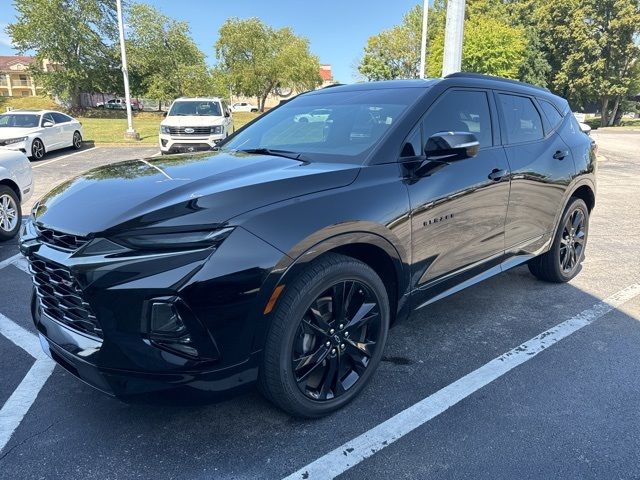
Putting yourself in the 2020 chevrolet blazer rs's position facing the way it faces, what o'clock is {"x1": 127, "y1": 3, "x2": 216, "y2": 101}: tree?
The tree is roughly at 4 o'clock from the 2020 chevrolet blazer rs.

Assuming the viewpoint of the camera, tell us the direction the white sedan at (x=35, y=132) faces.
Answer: facing the viewer and to the left of the viewer

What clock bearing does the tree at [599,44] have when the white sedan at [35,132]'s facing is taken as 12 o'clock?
The tree is roughly at 7 o'clock from the white sedan.

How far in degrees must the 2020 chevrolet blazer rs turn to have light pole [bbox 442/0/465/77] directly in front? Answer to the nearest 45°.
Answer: approximately 135° to its right

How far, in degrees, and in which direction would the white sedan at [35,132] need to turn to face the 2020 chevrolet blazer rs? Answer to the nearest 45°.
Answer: approximately 45° to its left

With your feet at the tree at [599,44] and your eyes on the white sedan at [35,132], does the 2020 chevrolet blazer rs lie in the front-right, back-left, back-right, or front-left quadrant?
front-left

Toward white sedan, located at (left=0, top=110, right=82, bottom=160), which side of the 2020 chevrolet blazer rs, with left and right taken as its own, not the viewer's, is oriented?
right

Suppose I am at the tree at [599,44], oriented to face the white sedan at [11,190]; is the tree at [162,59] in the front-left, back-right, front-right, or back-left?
front-right

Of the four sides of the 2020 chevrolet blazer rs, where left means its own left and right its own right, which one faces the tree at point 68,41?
right

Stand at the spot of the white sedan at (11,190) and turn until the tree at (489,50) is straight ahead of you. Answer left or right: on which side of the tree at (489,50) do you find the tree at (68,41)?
left

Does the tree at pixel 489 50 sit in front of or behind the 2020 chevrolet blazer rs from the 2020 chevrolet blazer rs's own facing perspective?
behind

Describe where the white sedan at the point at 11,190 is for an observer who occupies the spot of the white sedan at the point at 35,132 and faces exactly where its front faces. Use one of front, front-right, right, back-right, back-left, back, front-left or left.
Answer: front-left

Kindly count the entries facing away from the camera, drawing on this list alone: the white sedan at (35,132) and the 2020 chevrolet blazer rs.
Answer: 0

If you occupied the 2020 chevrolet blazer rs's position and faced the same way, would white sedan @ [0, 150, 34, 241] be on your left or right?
on your right

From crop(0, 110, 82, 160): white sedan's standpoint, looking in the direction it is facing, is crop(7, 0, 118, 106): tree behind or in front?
behind
